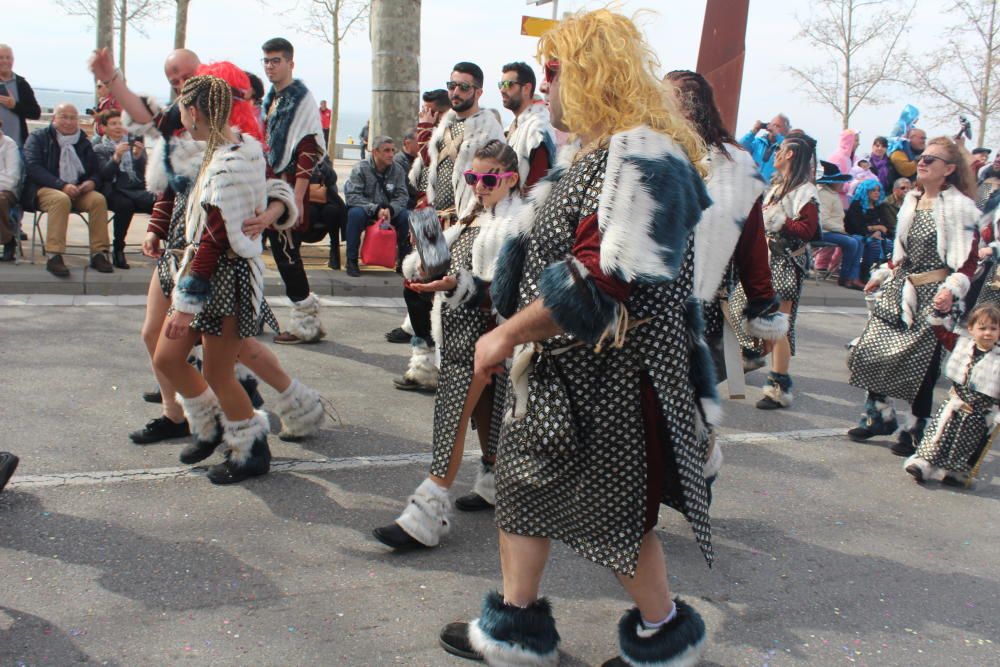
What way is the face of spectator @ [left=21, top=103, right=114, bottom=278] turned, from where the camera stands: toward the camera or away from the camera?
toward the camera

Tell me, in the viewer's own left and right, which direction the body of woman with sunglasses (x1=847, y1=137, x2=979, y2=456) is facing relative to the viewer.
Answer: facing the viewer and to the left of the viewer

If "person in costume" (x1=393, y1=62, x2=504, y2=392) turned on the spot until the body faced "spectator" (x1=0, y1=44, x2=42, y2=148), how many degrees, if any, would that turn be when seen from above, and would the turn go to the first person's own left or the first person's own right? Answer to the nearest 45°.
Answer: approximately 90° to the first person's own right

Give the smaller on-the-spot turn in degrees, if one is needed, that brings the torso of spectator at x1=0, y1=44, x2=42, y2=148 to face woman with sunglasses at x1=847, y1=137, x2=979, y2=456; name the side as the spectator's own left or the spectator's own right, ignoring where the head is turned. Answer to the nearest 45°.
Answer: approximately 45° to the spectator's own left

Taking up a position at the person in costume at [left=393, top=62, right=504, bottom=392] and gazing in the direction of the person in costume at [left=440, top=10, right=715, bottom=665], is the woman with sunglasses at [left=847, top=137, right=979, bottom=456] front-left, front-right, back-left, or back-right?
front-left

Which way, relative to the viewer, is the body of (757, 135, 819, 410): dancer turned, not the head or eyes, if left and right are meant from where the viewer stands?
facing to the left of the viewer

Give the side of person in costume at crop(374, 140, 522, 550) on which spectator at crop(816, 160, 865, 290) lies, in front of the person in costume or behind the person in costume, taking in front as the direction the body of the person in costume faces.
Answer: behind

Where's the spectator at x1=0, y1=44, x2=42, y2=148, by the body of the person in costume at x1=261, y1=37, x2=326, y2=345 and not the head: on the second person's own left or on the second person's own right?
on the second person's own right

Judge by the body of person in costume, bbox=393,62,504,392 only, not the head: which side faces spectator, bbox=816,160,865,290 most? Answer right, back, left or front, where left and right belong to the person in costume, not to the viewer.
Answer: back

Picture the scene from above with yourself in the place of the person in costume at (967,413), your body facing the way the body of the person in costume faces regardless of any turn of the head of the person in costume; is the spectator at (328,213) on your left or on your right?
on your right

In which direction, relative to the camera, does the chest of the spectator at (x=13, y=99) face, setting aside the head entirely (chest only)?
toward the camera

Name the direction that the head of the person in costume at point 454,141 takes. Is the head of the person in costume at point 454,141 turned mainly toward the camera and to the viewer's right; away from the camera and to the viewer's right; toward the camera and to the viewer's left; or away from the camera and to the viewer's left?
toward the camera and to the viewer's left

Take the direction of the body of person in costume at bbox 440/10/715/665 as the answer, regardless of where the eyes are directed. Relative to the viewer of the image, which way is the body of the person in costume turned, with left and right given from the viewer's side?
facing to the left of the viewer

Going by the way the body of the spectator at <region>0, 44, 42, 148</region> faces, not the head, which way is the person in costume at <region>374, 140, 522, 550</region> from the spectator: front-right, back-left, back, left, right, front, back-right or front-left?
front

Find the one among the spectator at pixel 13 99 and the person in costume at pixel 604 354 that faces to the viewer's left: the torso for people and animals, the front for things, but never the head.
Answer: the person in costume
